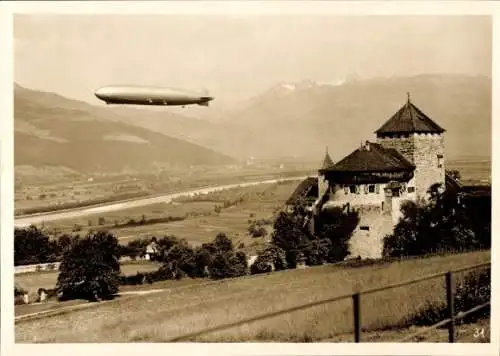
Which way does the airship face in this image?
to the viewer's left

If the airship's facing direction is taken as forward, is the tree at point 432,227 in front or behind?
behind
